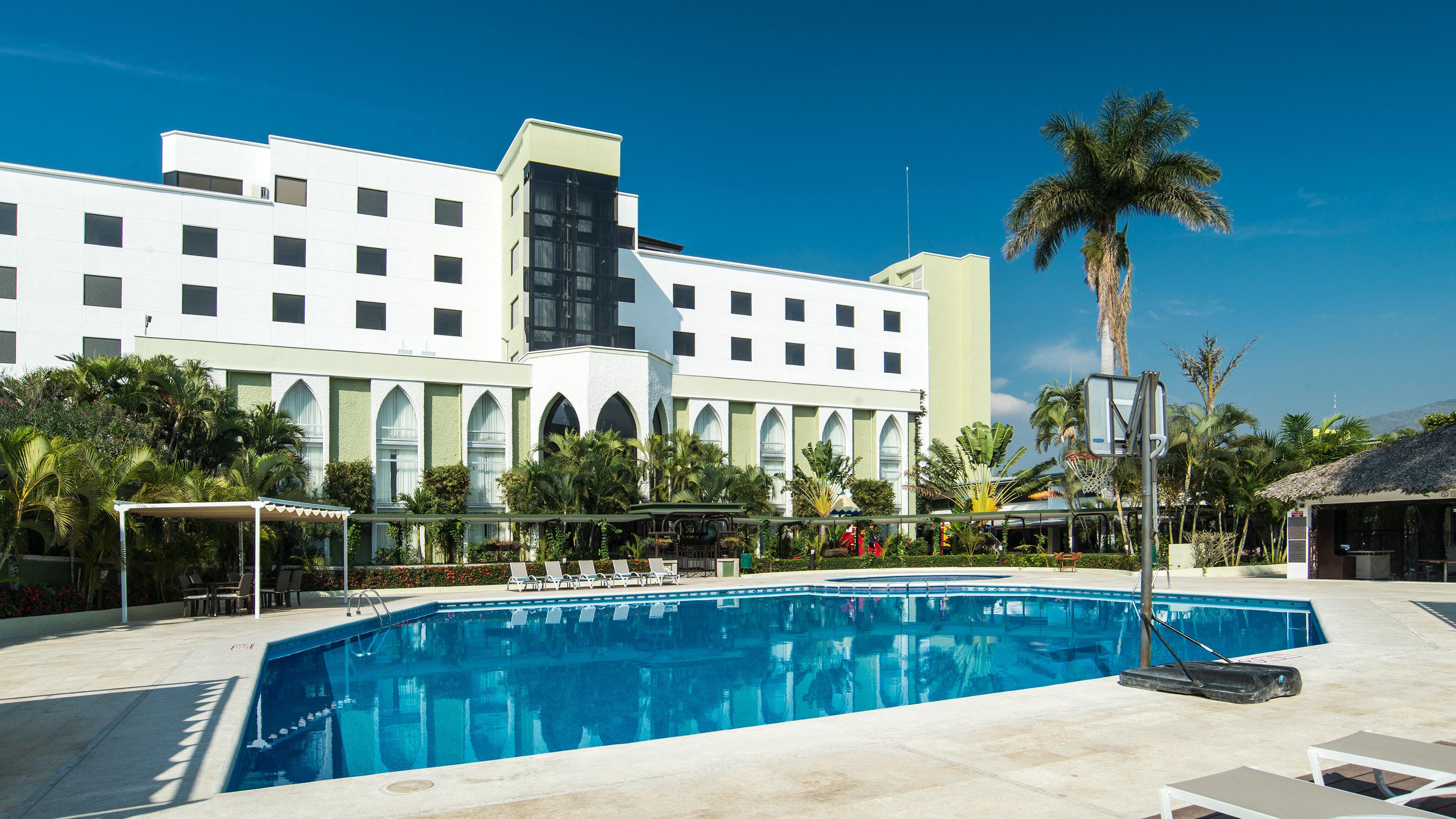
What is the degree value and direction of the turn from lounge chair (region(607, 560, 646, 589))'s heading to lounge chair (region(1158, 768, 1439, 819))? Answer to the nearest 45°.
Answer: approximately 45° to its right

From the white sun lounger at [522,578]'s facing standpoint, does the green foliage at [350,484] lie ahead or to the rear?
to the rear

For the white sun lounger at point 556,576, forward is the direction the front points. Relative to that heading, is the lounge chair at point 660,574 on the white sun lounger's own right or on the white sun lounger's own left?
on the white sun lounger's own left

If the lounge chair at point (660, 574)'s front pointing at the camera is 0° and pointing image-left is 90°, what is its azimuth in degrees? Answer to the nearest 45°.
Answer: approximately 315°
